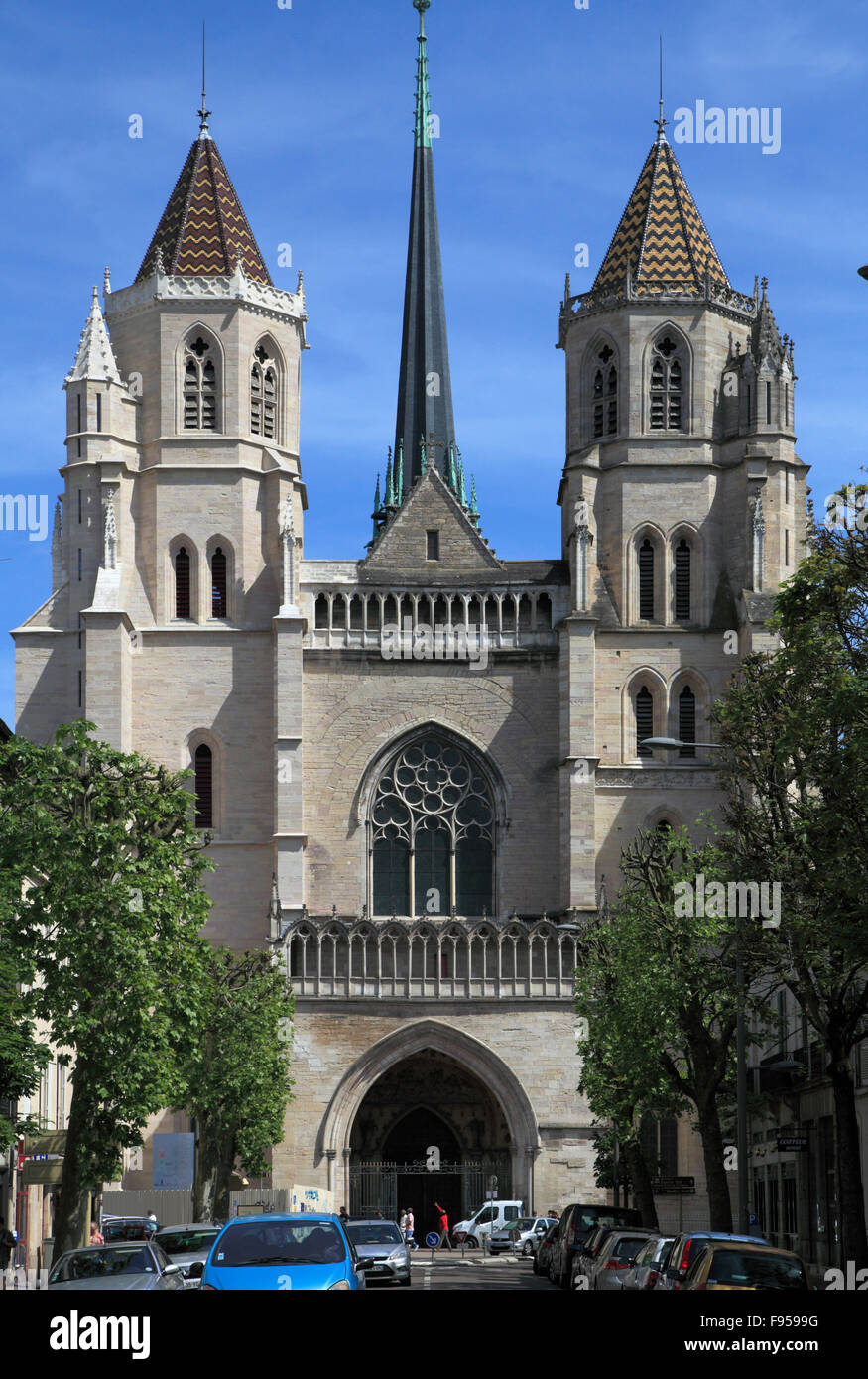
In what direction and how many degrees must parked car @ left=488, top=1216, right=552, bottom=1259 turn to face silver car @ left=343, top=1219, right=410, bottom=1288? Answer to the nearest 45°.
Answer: approximately 45° to its left

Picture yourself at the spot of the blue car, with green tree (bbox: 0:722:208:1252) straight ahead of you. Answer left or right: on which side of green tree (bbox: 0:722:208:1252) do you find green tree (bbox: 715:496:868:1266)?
right

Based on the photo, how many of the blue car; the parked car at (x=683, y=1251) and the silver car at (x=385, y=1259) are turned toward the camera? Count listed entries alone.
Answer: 2

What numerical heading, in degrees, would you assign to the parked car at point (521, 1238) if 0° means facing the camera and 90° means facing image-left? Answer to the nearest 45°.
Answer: approximately 45°

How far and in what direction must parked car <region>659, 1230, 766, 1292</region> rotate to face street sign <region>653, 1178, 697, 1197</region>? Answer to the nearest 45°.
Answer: approximately 45° to its left

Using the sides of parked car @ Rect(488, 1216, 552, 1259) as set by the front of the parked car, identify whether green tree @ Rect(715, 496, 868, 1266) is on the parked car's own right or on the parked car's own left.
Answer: on the parked car's own left

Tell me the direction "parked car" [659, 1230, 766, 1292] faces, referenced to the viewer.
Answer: facing away from the viewer and to the right of the viewer

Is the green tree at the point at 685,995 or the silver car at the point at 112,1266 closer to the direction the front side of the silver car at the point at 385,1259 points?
the silver car
